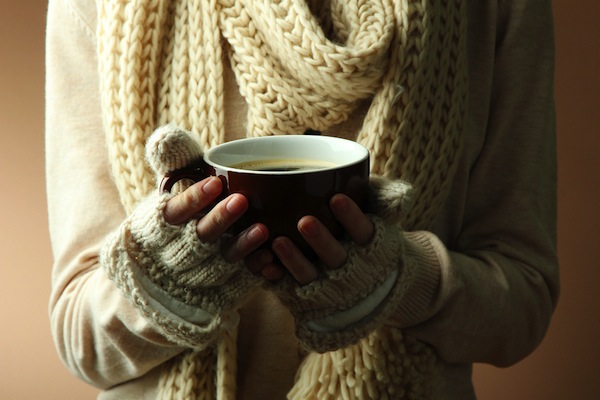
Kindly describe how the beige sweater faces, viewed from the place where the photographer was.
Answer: facing the viewer
